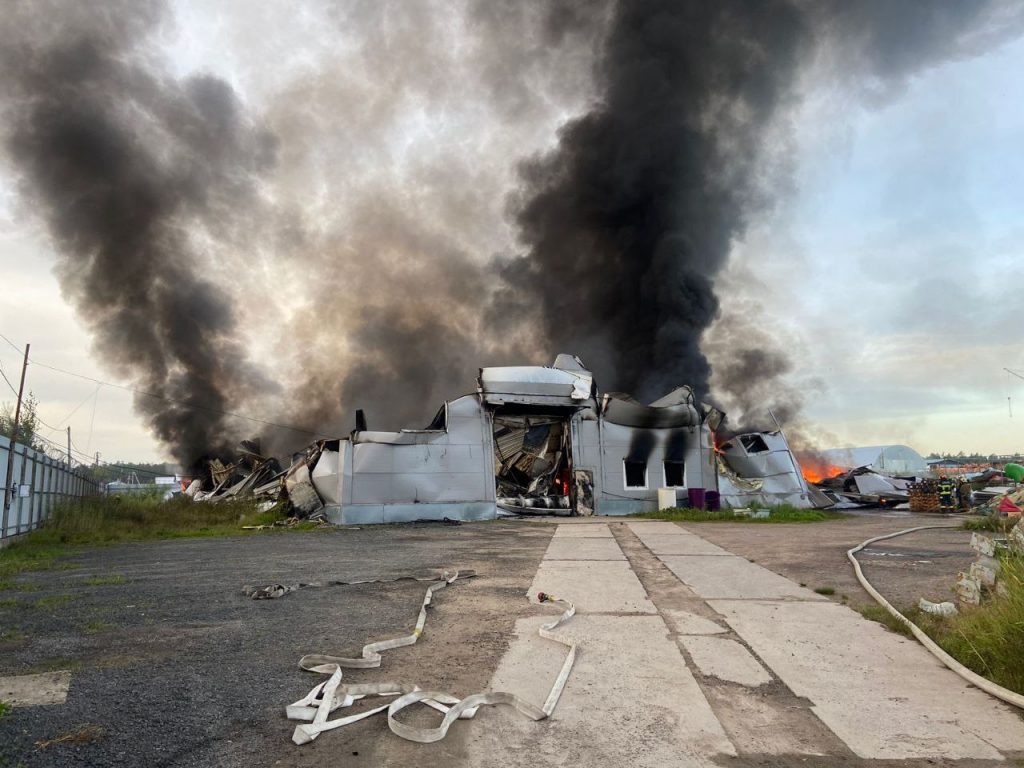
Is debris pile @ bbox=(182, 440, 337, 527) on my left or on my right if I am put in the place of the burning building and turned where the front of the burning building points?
on my right

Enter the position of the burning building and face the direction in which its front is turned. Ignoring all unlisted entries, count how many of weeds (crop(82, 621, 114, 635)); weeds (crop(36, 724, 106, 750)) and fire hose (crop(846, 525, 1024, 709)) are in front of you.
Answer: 3

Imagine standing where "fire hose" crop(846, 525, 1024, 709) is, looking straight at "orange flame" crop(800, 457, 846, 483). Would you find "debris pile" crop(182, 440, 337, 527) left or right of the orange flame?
left

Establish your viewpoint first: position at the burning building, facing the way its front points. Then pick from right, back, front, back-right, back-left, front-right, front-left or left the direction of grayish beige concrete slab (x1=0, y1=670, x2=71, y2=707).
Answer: front

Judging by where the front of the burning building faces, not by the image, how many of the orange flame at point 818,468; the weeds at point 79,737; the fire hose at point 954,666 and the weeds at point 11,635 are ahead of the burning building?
3

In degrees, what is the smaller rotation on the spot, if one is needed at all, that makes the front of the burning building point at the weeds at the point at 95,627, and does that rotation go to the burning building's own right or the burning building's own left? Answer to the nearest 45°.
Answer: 0° — it already faces it

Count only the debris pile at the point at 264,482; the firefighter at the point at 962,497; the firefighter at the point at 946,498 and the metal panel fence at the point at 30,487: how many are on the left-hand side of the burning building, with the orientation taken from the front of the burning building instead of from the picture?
2

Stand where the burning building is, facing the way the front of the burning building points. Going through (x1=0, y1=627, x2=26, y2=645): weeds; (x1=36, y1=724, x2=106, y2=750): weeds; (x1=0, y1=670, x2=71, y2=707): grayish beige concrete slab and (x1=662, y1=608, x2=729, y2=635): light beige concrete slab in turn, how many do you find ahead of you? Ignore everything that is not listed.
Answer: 4

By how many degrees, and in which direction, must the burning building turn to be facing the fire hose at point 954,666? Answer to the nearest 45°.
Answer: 0° — it already faces it

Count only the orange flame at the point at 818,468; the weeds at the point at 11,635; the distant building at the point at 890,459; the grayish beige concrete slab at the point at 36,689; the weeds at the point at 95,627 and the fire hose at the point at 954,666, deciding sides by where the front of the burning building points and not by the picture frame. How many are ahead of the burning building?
4

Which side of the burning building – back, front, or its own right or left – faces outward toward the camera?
front

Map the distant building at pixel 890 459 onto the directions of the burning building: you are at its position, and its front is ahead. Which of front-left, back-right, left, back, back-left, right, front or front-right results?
back-left

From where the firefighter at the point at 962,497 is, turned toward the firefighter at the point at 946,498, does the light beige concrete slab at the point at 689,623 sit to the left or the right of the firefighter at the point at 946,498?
left

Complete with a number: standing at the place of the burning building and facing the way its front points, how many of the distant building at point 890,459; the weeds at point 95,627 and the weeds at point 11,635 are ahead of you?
2

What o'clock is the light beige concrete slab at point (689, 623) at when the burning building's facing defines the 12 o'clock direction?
The light beige concrete slab is roughly at 12 o'clock from the burning building.
